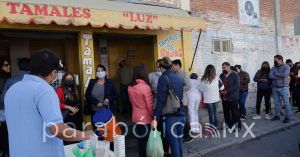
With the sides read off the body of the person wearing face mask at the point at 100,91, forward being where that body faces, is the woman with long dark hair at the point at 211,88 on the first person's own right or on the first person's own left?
on the first person's own left

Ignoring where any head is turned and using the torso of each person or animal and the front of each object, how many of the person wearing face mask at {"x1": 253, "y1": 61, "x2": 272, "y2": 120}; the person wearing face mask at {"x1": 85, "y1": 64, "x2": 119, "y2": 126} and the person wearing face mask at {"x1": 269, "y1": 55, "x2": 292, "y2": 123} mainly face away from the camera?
0

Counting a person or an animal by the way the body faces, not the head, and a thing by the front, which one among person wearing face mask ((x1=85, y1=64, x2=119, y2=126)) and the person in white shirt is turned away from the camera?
the person in white shirt

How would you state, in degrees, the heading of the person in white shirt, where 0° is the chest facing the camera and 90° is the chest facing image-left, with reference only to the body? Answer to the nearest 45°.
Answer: approximately 180°

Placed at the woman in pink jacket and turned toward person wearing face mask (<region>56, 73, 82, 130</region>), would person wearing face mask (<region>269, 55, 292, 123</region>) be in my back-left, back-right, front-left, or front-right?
back-right

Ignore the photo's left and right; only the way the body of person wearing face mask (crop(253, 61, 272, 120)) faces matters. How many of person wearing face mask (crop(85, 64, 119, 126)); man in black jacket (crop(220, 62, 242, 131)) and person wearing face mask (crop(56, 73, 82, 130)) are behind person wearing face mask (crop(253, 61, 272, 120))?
0

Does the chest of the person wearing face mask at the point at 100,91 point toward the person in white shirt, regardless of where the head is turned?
no

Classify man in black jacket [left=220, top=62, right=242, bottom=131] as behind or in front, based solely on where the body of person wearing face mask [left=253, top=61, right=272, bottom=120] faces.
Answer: in front

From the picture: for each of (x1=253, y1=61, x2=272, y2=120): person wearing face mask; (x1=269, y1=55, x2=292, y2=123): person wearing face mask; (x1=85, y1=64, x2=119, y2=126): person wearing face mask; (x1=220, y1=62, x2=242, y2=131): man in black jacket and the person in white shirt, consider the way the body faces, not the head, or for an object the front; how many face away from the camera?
1

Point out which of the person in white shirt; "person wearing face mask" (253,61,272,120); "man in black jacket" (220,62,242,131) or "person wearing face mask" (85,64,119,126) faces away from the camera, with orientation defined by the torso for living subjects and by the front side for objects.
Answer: the person in white shirt

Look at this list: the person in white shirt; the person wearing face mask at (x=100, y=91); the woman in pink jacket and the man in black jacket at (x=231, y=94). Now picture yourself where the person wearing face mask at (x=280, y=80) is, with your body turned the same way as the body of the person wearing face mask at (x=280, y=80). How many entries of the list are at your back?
0

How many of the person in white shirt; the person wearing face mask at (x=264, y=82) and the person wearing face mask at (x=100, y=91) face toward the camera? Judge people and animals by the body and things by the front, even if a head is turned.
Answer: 2

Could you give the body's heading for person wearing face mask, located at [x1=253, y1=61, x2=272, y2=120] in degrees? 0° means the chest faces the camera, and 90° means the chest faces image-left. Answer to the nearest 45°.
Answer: approximately 0°

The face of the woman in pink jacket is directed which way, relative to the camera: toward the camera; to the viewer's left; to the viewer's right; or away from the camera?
away from the camera

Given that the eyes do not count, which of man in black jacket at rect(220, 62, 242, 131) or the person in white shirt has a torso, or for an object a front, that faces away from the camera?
the person in white shirt

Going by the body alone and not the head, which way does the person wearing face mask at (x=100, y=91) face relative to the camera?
toward the camera

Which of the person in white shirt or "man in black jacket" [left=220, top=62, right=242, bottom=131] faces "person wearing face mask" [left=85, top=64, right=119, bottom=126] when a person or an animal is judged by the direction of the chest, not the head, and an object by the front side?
the man in black jacket
